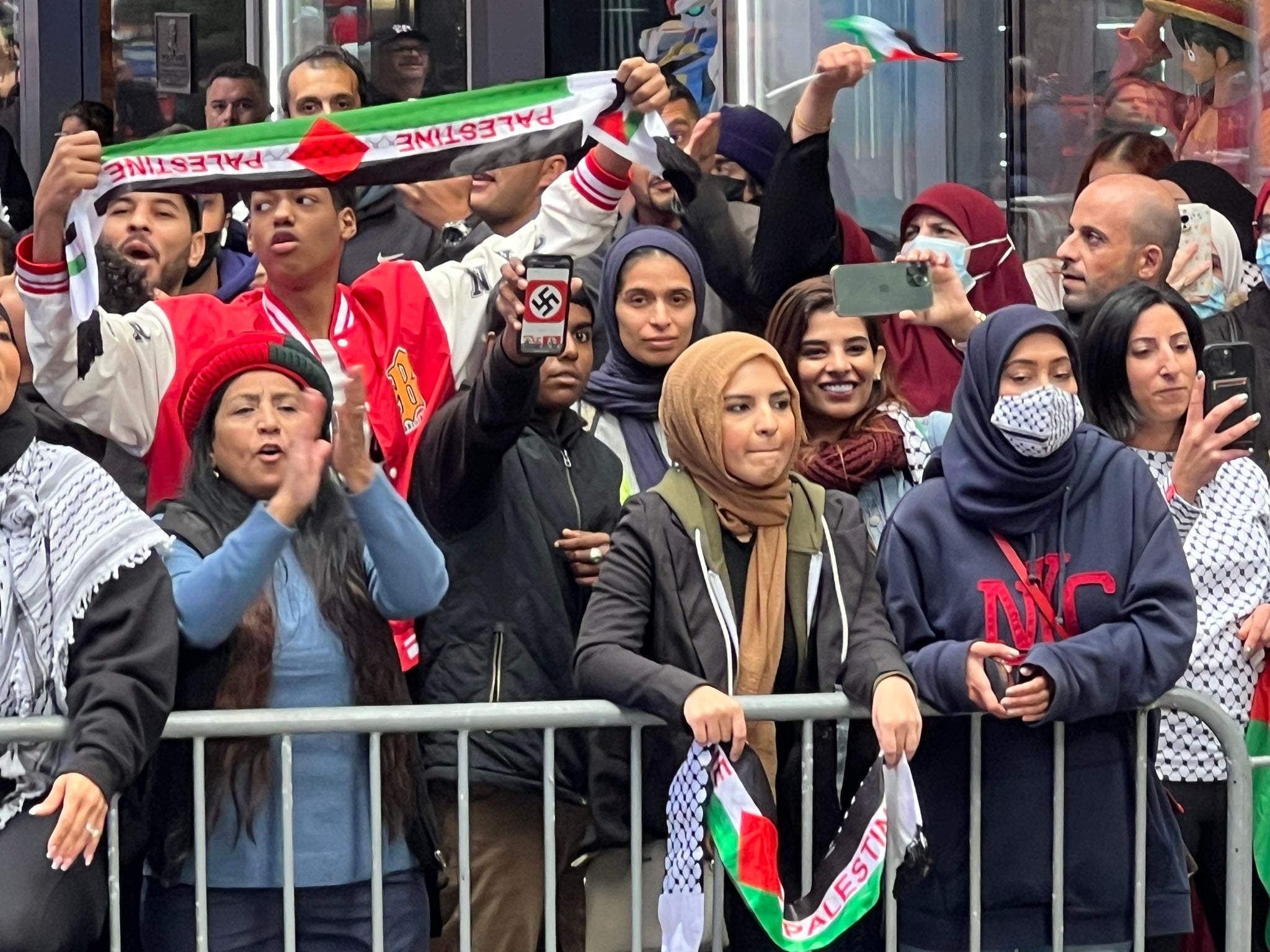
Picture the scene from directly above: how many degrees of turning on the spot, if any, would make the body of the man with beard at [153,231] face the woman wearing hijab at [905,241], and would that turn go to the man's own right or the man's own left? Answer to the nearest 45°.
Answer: approximately 90° to the man's own left

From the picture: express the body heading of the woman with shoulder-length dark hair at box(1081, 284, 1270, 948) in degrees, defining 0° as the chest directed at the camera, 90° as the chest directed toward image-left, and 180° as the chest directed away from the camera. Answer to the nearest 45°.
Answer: approximately 315°

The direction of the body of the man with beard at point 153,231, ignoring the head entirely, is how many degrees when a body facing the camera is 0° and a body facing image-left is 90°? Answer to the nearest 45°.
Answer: approximately 45°
